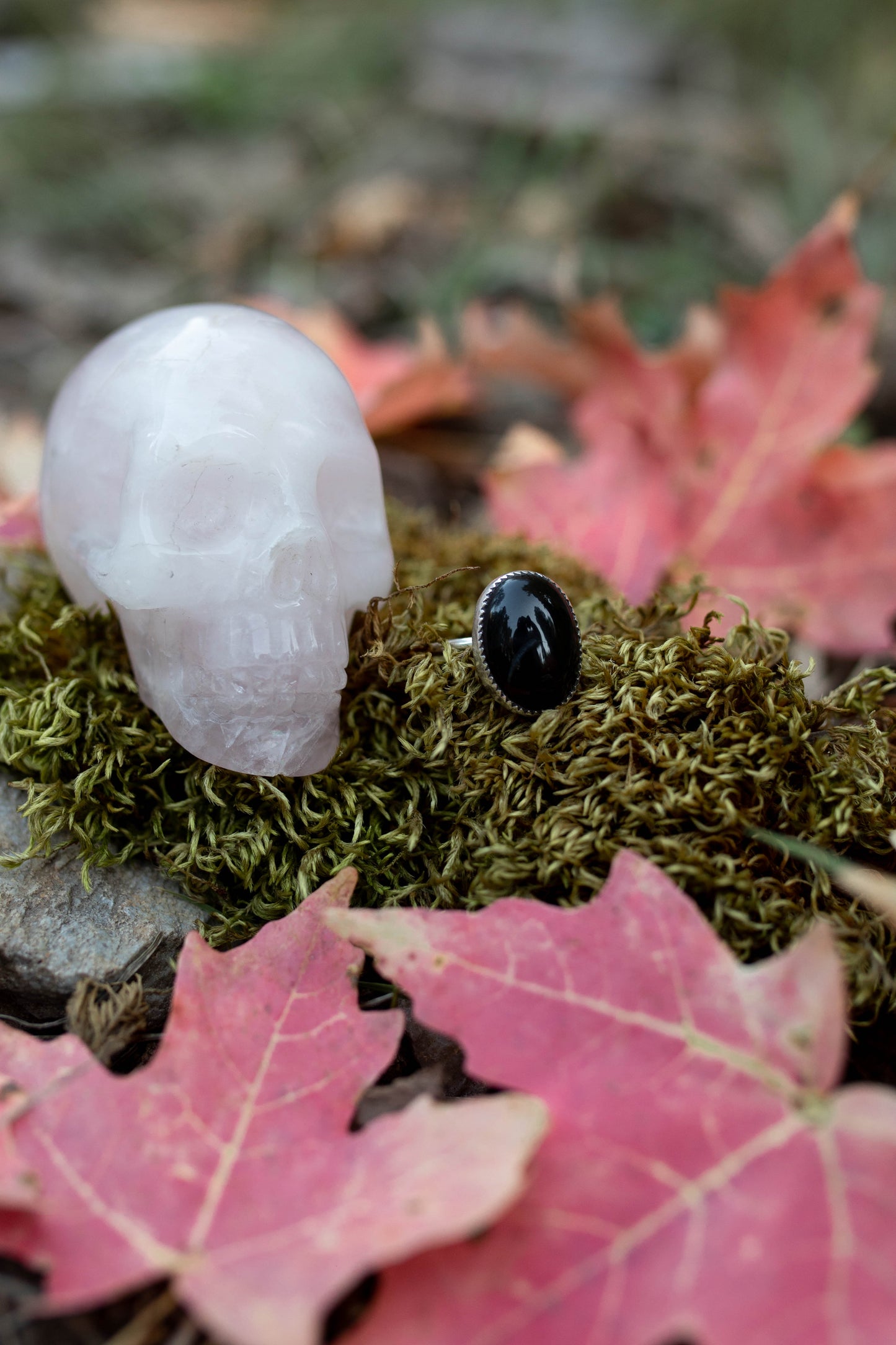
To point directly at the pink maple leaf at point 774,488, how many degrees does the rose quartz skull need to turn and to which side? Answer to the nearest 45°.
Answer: approximately 90° to its left

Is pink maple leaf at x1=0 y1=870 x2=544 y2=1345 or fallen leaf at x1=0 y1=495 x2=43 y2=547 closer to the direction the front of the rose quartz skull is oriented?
the pink maple leaf

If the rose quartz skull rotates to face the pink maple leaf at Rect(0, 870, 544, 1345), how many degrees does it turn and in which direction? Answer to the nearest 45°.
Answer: approximately 45° to its right

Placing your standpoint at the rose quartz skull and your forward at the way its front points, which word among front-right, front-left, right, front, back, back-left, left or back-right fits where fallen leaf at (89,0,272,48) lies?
back-left

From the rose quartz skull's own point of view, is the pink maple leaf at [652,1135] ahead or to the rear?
ahead

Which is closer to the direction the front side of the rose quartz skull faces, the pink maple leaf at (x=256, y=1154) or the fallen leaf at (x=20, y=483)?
the pink maple leaf

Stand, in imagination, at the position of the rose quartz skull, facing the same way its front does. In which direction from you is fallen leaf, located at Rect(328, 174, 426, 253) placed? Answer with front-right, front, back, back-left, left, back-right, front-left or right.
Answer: back-left

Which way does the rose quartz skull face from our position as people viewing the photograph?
facing the viewer and to the right of the viewer
